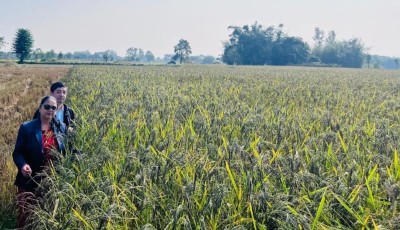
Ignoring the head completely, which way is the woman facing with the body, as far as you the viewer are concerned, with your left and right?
facing the viewer and to the right of the viewer
